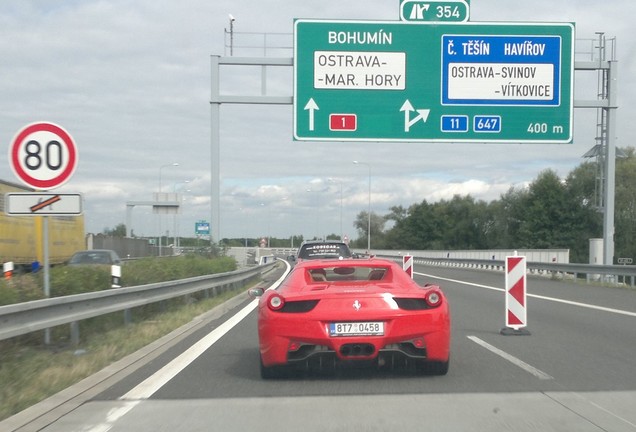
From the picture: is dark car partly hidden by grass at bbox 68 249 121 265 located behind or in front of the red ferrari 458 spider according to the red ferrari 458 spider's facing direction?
in front

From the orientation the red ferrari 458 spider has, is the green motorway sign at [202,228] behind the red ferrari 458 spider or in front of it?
in front

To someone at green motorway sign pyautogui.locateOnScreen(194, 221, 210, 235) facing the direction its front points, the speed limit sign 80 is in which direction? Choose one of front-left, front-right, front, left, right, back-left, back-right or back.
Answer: front

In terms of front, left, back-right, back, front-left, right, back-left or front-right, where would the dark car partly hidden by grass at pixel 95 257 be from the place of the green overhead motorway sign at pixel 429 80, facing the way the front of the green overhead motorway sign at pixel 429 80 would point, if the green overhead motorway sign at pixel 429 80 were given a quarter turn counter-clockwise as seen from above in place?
back

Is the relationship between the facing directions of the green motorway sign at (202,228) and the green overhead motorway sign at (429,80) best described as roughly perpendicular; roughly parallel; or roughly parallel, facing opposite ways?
roughly parallel

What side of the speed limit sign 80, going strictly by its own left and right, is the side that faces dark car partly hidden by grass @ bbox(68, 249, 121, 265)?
back

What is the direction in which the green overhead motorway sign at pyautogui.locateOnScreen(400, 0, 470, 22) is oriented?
toward the camera

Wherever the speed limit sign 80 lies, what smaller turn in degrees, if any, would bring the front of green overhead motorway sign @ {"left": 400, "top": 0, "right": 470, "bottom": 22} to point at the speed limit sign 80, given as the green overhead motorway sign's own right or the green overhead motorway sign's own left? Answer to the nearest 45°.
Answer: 0° — it already faces it

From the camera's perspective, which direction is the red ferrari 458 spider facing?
away from the camera

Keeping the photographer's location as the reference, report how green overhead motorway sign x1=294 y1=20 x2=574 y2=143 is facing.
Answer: facing the viewer

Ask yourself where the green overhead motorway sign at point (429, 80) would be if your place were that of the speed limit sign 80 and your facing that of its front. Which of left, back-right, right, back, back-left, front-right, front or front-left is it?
back-left

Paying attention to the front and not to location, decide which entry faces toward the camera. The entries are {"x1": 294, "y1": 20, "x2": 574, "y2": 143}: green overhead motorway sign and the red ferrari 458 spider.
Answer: the green overhead motorway sign

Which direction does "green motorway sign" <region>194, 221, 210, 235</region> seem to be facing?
toward the camera

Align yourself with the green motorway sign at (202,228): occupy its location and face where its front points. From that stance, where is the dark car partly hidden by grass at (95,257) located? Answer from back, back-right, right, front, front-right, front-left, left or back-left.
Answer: front

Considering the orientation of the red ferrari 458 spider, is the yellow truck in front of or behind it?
in front

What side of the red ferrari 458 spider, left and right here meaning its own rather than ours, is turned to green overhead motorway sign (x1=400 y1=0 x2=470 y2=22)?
front
